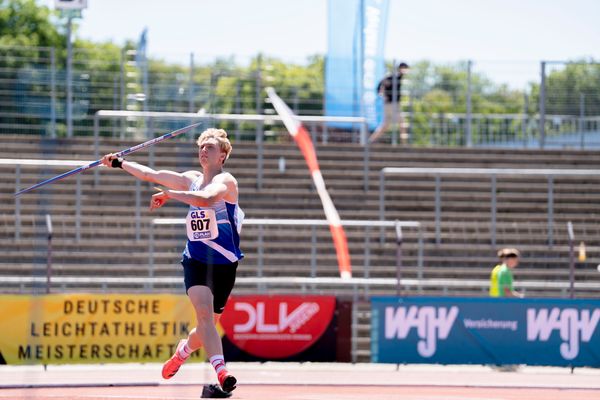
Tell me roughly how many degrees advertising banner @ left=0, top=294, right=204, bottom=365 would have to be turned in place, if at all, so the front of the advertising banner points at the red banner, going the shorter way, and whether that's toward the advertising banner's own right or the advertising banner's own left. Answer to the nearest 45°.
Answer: approximately 90° to the advertising banner's own left

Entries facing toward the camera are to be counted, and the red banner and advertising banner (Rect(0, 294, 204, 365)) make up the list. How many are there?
2

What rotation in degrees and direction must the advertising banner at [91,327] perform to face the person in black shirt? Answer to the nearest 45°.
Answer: approximately 135° to its left

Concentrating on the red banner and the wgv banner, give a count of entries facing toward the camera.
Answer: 2

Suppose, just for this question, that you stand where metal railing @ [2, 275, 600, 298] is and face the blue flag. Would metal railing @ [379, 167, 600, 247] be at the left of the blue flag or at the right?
right

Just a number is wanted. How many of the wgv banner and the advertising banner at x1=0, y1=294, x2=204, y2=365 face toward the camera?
2

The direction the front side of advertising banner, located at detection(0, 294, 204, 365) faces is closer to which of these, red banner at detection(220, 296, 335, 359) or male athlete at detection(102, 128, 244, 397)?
the male athlete

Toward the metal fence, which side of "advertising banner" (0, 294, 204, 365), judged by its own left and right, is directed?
back
